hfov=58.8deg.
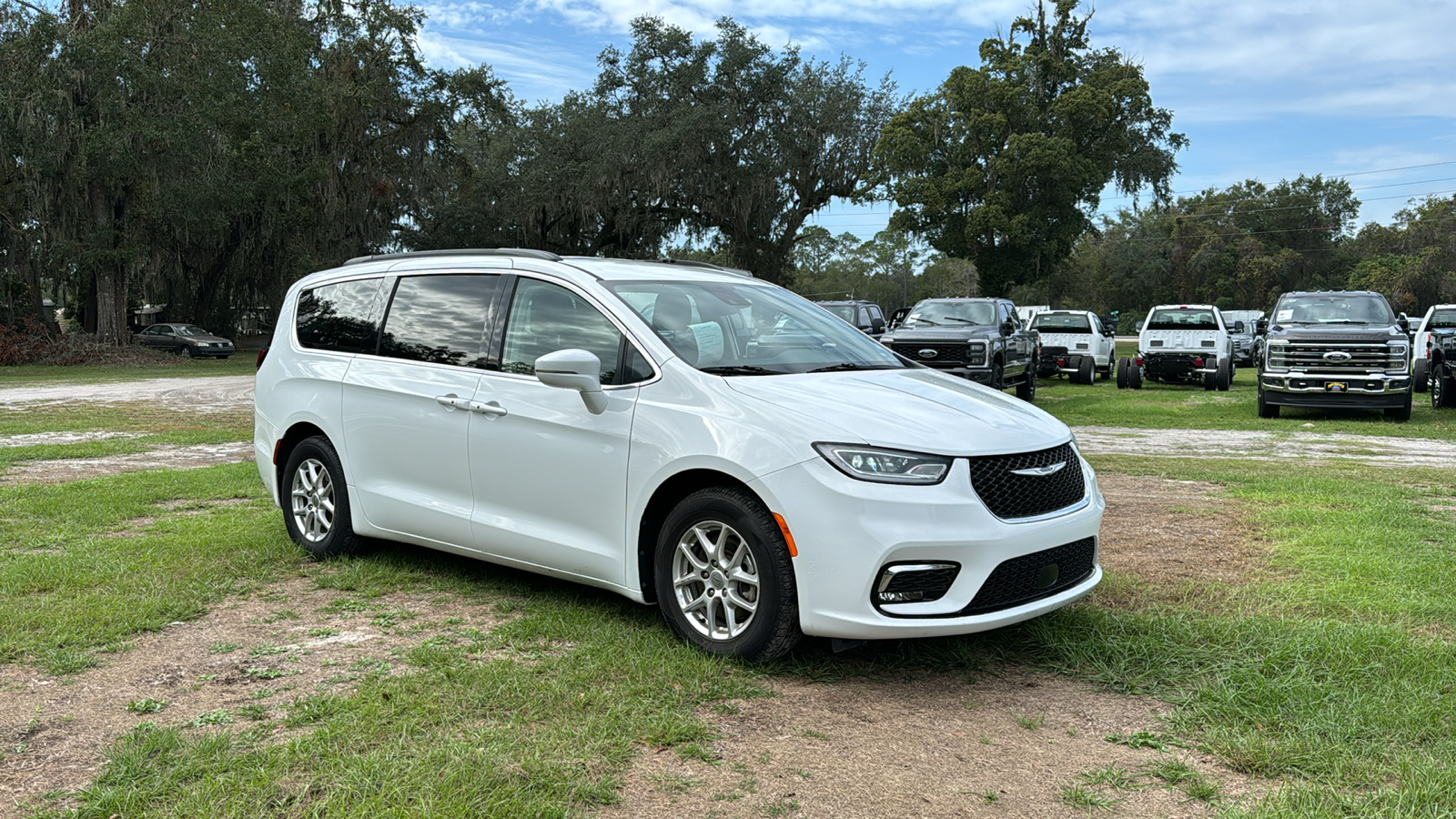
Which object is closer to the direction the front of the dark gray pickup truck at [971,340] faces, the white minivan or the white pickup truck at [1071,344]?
the white minivan

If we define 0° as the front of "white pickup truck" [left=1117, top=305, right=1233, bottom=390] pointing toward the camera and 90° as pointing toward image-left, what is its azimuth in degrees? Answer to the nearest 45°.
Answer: approximately 180°

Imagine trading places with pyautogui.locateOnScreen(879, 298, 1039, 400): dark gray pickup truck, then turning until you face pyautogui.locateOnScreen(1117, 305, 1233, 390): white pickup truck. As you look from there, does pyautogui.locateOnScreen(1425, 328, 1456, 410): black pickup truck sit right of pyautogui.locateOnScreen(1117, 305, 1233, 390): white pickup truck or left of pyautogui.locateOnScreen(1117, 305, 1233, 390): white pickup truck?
right

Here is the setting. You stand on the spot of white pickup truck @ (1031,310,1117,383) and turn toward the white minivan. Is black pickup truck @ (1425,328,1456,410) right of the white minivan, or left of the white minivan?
left

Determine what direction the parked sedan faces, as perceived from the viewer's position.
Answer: facing the viewer and to the right of the viewer

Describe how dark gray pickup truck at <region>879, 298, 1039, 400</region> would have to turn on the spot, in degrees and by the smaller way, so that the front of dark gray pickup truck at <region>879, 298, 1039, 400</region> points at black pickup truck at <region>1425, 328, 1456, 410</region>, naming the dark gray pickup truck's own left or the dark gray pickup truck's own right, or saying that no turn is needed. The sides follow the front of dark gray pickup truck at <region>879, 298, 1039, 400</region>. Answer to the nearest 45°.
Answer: approximately 135° to the dark gray pickup truck's own left

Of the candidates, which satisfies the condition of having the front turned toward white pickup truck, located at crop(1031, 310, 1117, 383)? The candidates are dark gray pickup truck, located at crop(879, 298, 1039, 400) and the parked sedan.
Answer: the parked sedan
